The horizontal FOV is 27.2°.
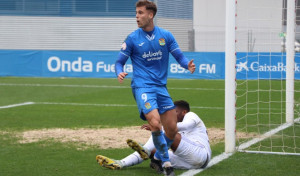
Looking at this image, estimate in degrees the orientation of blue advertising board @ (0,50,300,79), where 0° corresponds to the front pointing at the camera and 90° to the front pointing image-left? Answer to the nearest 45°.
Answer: approximately 0°

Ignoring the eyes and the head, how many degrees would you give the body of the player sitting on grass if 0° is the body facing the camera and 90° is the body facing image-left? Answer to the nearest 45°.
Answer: approximately 90°

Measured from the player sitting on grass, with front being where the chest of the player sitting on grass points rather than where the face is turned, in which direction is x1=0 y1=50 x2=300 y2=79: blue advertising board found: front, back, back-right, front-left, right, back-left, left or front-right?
right

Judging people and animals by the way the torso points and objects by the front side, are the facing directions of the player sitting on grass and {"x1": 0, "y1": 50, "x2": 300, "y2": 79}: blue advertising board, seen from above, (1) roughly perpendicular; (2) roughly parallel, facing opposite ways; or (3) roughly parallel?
roughly perpendicular

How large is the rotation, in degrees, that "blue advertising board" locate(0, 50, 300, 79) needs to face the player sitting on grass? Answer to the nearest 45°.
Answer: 0° — it already faces them

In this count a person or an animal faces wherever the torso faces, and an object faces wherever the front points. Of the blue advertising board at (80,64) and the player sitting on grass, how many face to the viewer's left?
1

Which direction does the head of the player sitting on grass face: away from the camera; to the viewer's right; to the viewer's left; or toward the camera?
to the viewer's left
